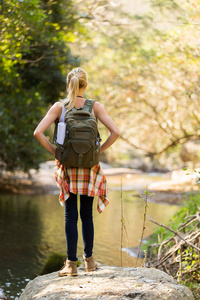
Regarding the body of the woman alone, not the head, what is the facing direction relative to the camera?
away from the camera

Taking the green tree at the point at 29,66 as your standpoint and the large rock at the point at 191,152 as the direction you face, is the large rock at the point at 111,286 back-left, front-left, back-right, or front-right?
back-right

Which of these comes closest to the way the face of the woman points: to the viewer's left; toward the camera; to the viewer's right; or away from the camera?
away from the camera
